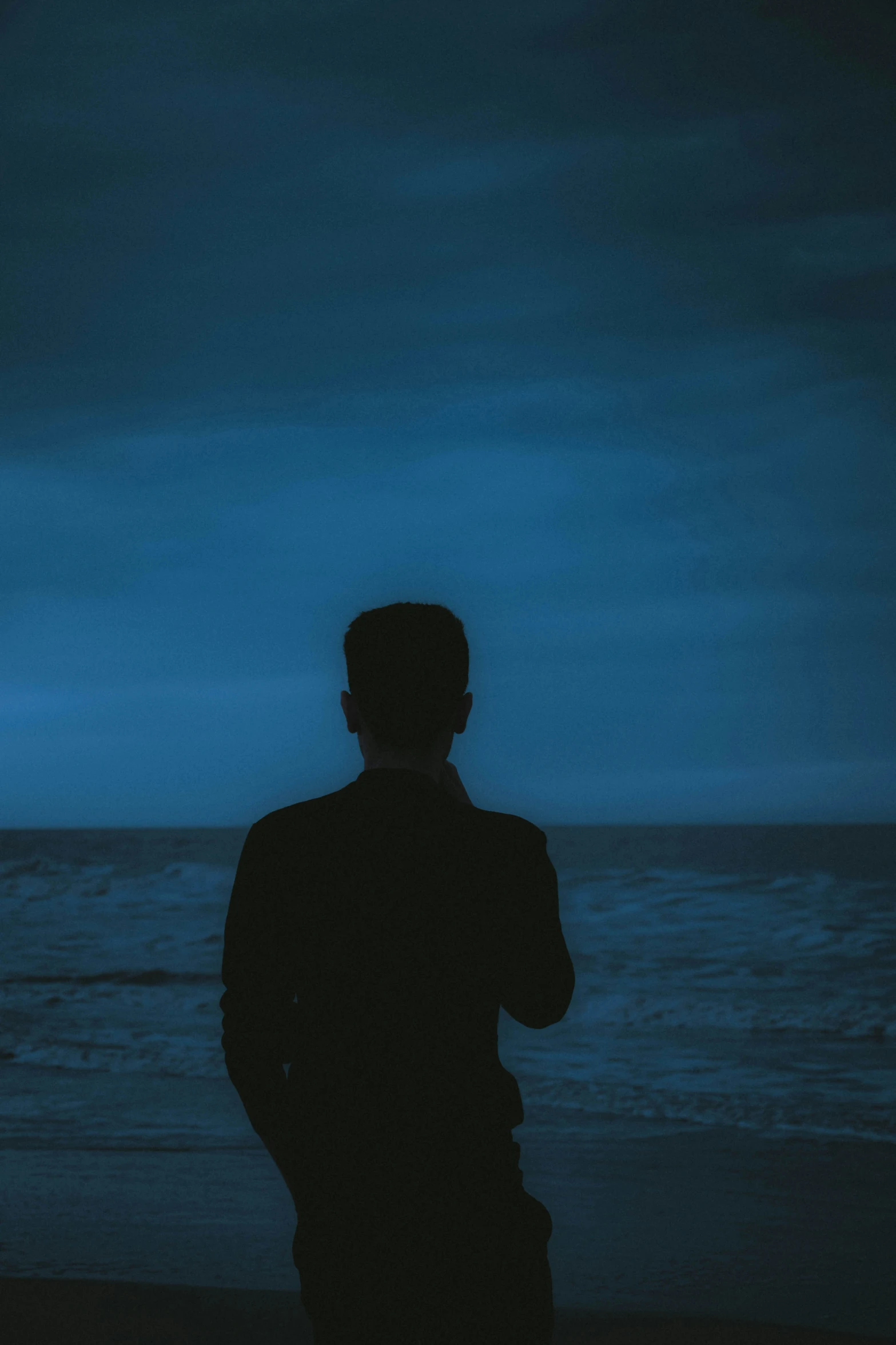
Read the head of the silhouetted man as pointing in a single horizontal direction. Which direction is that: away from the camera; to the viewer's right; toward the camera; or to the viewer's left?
away from the camera

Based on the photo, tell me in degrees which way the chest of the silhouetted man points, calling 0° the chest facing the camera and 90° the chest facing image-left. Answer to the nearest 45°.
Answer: approximately 180°
